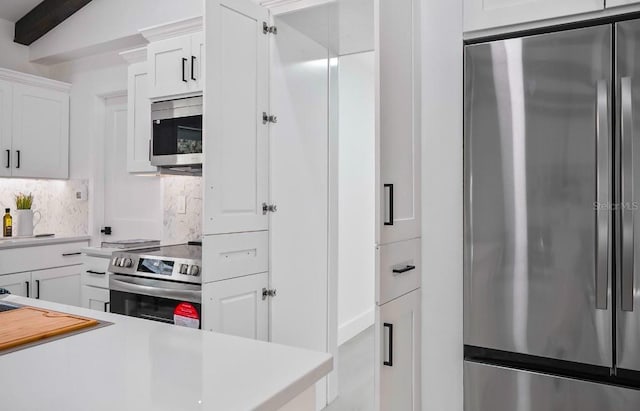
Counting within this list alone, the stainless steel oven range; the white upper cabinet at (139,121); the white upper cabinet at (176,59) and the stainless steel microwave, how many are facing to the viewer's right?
0

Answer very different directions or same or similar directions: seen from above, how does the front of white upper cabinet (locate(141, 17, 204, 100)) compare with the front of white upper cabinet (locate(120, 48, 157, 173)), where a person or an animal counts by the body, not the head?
same or similar directions

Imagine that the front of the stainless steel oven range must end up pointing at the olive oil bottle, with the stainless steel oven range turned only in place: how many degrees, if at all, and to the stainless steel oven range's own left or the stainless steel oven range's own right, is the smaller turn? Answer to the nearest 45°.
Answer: approximately 90° to the stainless steel oven range's own right

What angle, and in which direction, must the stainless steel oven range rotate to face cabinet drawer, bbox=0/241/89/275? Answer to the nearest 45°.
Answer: approximately 90° to its right

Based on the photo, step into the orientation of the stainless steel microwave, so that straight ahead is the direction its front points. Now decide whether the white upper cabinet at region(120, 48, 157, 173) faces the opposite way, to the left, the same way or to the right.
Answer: the same way

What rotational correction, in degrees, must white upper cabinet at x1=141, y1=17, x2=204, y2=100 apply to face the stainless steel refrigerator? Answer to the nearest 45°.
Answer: approximately 90° to its left

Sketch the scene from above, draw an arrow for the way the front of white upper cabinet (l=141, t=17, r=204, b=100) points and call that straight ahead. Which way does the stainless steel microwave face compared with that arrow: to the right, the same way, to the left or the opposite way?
the same way

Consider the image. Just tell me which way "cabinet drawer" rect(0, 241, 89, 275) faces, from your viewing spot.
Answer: facing the viewer and to the right of the viewer

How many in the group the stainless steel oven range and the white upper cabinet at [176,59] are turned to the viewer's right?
0

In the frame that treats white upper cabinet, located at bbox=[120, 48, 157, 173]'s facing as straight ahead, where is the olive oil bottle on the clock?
The olive oil bottle is roughly at 3 o'clock from the white upper cabinet.

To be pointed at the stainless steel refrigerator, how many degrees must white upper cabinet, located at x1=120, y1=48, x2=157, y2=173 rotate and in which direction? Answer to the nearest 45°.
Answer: approximately 90° to its left

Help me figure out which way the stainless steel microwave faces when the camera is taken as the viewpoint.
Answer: facing the viewer and to the left of the viewer

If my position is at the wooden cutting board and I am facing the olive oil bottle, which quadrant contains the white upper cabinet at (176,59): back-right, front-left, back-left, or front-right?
front-right

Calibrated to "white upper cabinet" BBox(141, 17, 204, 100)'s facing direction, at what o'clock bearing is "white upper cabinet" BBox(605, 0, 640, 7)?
"white upper cabinet" BBox(605, 0, 640, 7) is roughly at 9 o'clock from "white upper cabinet" BBox(141, 17, 204, 100).

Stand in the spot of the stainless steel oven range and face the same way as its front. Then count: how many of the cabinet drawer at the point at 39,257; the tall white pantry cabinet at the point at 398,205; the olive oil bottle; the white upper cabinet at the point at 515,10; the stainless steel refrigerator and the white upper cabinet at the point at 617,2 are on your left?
4

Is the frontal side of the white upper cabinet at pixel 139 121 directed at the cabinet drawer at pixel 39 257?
no

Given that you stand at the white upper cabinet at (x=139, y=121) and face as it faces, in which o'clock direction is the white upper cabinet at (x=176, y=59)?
the white upper cabinet at (x=176, y=59) is roughly at 10 o'clock from the white upper cabinet at (x=139, y=121).
